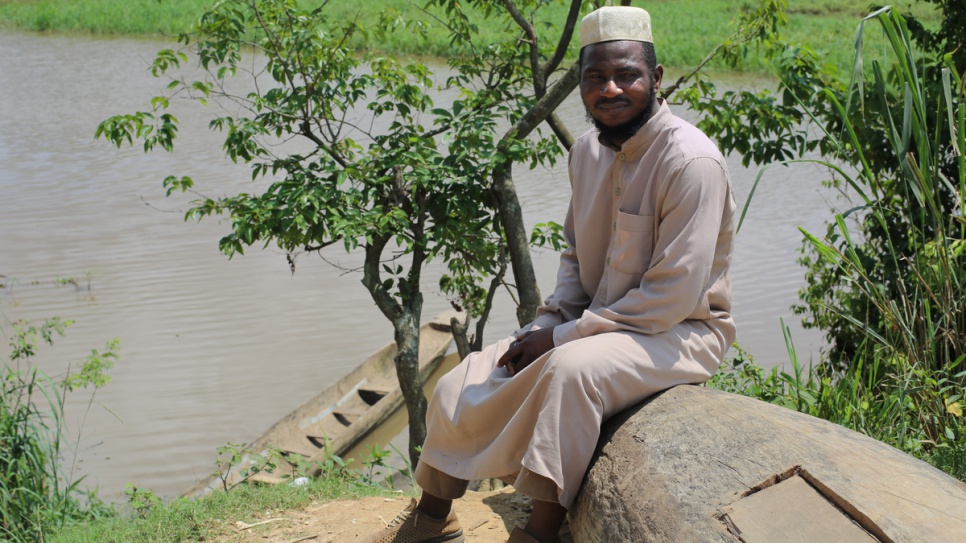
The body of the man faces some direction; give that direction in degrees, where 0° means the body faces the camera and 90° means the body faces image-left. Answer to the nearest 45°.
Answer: approximately 45°

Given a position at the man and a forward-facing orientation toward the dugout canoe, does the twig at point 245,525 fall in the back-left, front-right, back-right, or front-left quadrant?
front-left

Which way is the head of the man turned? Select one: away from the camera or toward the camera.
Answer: toward the camera

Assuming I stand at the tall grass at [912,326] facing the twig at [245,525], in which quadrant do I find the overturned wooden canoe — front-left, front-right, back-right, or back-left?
front-left

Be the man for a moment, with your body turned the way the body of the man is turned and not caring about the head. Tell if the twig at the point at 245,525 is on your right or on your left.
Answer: on your right
